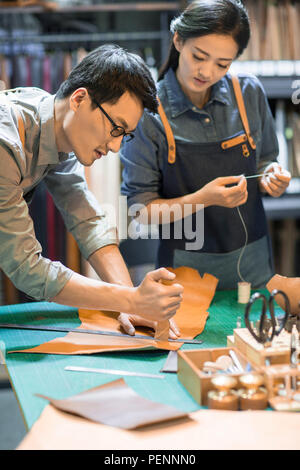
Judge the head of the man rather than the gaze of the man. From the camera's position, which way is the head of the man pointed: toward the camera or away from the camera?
toward the camera

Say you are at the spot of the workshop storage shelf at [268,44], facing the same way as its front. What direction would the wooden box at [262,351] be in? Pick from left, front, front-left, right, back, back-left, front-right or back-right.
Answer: front

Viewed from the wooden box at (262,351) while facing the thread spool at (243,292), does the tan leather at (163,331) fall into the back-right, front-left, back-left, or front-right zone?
front-left

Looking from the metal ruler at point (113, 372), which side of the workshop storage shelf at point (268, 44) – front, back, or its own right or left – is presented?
front

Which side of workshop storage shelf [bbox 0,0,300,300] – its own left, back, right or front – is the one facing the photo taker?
front

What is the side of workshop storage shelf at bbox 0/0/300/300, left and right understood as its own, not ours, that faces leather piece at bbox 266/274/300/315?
front

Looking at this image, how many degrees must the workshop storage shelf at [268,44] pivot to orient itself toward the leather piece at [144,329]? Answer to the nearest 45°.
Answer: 0° — it already faces it
